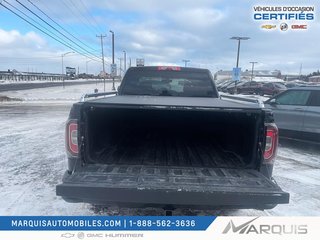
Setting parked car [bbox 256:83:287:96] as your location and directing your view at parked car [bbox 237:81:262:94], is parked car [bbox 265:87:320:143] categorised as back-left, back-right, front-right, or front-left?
back-left

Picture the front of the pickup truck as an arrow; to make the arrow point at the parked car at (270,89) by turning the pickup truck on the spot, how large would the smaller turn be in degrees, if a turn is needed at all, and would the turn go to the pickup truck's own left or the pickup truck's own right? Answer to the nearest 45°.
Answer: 0° — it already faces it

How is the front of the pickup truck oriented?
away from the camera

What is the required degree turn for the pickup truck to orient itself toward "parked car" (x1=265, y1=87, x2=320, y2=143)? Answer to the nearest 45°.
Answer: approximately 45° to its right

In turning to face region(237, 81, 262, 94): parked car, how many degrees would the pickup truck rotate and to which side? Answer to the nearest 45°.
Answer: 0° — it already faces it
